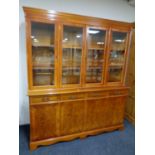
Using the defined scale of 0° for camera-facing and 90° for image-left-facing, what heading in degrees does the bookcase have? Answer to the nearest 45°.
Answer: approximately 315°

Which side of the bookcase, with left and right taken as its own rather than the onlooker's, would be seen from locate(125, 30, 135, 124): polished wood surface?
left
